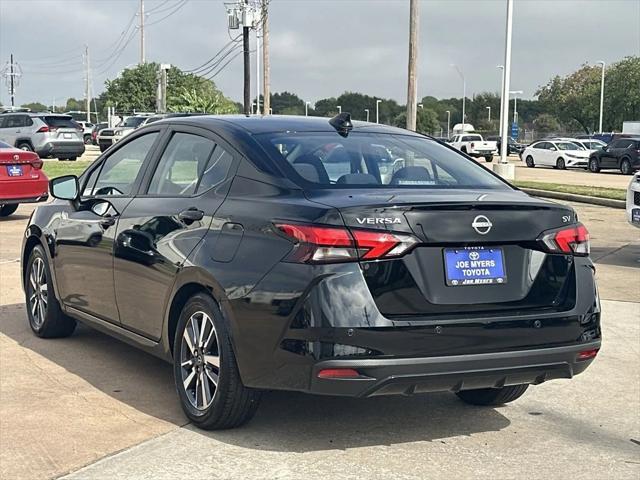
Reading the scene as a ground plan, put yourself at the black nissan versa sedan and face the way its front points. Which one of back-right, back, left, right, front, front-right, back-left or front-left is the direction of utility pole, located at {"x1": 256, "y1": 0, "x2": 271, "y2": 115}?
front-right

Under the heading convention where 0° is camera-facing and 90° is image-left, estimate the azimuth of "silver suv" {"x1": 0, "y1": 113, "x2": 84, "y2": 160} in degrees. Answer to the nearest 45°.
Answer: approximately 135°

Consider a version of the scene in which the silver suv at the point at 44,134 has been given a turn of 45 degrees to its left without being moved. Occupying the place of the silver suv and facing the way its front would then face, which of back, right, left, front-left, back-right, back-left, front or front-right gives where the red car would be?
left

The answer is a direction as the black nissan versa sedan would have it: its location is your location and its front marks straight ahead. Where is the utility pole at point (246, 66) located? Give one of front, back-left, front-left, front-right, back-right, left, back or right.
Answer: front-right

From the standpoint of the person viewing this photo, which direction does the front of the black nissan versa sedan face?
facing away from the viewer and to the left of the viewer

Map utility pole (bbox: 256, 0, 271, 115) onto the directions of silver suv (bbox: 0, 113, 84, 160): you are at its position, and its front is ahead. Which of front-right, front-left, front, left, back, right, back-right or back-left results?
right

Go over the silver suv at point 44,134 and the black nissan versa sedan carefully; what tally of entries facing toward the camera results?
0

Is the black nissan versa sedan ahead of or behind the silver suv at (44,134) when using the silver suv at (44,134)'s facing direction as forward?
behind
